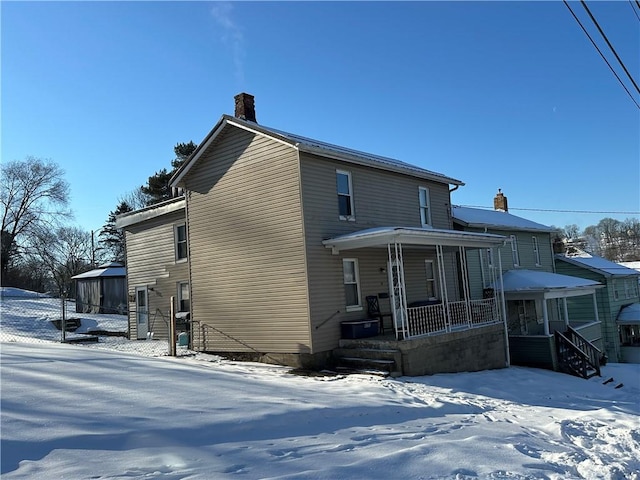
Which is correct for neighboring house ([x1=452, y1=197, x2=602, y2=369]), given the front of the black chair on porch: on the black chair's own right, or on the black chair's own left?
on the black chair's own left

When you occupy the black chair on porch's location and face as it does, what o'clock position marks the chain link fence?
The chain link fence is roughly at 5 o'clock from the black chair on porch.

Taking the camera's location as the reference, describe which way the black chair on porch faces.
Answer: facing the viewer and to the right of the viewer

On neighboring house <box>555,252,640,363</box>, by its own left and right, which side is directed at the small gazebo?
right

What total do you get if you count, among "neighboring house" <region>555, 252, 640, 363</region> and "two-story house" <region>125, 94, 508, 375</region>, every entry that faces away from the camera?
0

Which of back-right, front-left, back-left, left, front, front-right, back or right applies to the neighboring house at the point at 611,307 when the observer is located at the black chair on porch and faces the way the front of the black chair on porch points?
left

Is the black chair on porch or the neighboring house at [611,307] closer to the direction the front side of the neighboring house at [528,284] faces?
the black chair on porch

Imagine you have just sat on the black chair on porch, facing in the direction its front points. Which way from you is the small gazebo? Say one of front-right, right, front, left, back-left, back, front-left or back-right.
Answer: back

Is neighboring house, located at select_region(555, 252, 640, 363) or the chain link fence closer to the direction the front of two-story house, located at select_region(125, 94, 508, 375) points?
the neighboring house

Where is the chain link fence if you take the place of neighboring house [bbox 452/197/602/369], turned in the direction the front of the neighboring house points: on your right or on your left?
on your right

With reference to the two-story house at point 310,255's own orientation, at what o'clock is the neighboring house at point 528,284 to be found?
The neighboring house is roughly at 9 o'clock from the two-story house.

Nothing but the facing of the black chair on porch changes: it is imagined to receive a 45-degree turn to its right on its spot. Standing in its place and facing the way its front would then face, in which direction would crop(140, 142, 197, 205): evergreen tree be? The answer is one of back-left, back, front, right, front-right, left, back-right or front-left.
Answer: back-right
